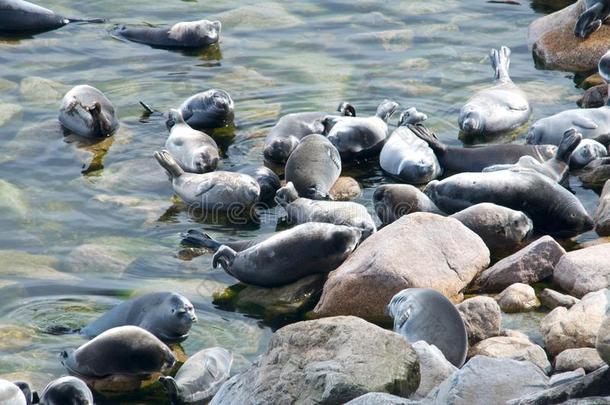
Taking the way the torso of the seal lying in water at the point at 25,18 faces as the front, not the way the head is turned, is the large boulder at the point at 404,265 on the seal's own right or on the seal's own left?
on the seal's own left

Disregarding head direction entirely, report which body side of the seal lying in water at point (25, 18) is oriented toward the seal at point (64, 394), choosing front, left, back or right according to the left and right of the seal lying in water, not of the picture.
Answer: left

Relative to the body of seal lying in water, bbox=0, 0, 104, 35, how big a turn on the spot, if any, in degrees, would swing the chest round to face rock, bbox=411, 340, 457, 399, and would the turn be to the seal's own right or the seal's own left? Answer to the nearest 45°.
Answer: approximately 90° to the seal's own left

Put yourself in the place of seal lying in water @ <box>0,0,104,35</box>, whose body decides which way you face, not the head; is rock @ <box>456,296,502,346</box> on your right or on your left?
on your left

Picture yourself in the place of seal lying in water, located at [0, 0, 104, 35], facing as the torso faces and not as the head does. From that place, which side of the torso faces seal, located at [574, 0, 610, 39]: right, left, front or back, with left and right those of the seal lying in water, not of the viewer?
back

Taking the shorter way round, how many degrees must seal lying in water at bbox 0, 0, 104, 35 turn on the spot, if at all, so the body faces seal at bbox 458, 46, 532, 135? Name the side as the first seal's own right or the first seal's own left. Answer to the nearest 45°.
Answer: approximately 135° to the first seal's own left

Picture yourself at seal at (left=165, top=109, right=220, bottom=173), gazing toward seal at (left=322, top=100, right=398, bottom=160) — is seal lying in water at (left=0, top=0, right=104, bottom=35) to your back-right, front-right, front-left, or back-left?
back-left

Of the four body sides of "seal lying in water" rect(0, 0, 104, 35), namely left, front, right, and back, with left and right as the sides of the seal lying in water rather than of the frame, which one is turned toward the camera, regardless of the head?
left

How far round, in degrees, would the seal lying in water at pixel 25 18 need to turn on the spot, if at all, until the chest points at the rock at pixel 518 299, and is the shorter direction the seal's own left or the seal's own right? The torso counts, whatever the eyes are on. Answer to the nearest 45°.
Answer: approximately 135° to the seal's own left

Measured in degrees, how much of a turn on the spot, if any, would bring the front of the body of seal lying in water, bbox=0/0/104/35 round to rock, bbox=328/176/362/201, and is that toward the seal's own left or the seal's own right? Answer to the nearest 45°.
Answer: approximately 135° to the seal's own left

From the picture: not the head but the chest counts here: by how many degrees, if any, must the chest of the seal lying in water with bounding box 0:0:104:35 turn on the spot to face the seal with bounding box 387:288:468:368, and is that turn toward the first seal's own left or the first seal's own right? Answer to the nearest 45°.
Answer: approximately 90° to the first seal's own left
